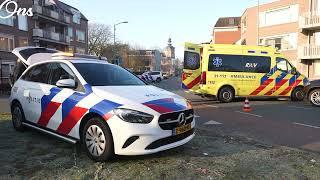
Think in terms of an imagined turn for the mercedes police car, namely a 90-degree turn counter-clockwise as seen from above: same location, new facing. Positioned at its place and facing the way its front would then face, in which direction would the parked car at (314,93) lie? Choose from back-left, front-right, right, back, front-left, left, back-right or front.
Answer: front

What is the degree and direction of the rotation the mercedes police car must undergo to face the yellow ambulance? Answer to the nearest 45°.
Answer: approximately 90° to its left

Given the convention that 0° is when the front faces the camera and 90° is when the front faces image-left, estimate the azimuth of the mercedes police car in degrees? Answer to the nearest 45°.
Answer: approximately 315°

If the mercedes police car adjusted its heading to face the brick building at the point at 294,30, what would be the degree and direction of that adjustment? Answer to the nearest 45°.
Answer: approximately 90° to its left
